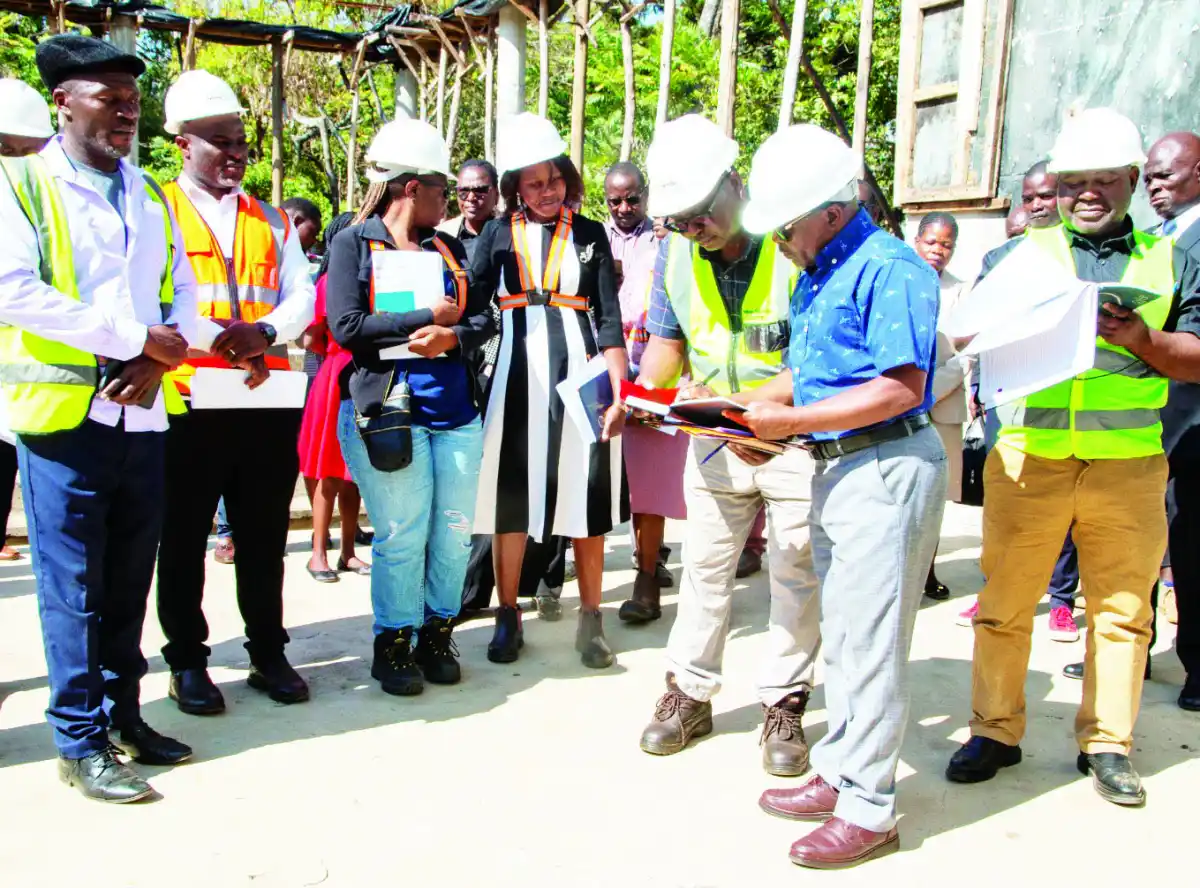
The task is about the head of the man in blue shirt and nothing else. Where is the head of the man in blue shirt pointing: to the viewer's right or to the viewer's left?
to the viewer's left

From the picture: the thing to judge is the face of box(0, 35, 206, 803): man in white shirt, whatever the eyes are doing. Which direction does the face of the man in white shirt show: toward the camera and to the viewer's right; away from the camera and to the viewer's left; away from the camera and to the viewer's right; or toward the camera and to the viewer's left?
toward the camera and to the viewer's right

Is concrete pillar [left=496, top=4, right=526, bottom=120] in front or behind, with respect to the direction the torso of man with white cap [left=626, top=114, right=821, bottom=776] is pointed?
behind

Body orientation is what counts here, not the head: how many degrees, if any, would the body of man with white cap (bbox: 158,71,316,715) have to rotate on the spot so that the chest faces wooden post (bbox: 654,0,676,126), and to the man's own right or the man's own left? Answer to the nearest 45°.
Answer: approximately 90° to the man's own left

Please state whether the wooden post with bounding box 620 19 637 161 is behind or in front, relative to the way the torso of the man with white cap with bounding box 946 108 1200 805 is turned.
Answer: behind

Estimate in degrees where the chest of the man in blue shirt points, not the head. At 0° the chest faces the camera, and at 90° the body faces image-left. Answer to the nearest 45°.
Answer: approximately 90°

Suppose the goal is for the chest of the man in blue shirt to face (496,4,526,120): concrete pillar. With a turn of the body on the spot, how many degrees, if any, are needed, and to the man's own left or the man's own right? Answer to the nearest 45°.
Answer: approximately 45° to the man's own right

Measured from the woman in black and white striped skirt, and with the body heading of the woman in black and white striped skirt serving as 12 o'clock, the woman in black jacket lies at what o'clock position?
The woman in black jacket is roughly at 2 o'clock from the woman in black and white striped skirt.

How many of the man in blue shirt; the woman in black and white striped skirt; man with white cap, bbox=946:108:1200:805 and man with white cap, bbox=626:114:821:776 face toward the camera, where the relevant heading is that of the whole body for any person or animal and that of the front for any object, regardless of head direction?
3

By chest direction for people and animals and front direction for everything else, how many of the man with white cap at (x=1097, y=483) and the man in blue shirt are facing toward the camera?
1

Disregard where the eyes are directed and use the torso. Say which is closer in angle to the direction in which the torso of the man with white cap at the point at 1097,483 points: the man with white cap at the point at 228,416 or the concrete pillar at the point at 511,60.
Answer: the man with white cap
